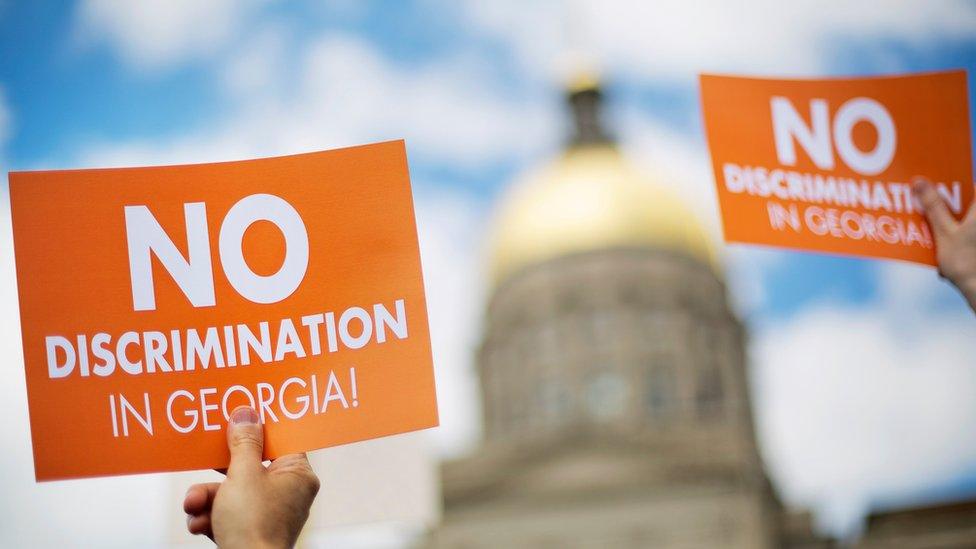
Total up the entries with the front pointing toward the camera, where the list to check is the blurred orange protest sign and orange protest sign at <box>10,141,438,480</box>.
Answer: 2

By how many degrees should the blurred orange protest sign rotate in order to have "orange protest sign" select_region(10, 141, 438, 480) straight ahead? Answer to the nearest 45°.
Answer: approximately 45° to its right

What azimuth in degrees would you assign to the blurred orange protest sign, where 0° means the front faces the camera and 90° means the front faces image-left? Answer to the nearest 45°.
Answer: approximately 0°

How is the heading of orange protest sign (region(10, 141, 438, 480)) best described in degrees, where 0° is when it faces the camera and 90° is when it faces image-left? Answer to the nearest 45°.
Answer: approximately 0°

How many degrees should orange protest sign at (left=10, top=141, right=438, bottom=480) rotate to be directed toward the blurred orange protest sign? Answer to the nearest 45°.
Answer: approximately 90° to its left
